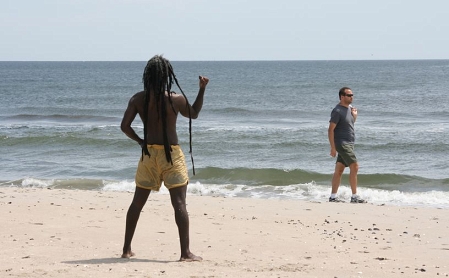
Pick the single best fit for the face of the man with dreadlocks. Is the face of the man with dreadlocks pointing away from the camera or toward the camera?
away from the camera

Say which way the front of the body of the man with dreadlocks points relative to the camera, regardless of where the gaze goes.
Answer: away from the camera
